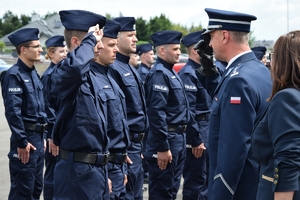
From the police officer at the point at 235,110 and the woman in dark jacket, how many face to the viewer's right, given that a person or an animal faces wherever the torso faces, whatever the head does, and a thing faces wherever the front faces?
0

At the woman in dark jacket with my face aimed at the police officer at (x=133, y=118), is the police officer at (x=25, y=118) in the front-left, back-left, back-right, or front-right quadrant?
front-left

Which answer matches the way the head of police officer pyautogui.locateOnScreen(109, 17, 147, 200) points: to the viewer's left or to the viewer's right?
to the viewer's right

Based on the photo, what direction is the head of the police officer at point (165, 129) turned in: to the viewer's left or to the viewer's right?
to the viewer's right

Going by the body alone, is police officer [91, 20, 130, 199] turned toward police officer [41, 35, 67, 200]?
no

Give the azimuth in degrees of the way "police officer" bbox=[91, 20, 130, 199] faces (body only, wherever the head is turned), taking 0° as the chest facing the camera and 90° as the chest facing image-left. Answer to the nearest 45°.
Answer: approximately 315°

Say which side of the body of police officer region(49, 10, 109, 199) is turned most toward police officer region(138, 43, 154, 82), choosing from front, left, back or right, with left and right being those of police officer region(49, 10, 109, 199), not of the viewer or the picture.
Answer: left

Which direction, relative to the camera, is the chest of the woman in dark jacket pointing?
to the viewer's left

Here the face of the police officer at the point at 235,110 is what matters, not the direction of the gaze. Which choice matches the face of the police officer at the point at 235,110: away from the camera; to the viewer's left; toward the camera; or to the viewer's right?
to the viewer's left

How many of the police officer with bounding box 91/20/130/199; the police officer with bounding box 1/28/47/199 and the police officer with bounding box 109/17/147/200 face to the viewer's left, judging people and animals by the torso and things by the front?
0

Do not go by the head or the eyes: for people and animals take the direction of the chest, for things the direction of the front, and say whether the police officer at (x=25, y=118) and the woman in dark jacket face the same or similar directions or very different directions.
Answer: very different directions

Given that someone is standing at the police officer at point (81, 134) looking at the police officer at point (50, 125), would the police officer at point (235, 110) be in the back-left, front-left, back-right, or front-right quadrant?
back-right

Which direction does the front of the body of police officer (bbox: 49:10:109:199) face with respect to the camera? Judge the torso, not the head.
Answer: to the viewer's right

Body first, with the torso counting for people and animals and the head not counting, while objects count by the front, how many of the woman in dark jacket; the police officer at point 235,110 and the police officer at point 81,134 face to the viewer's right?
1

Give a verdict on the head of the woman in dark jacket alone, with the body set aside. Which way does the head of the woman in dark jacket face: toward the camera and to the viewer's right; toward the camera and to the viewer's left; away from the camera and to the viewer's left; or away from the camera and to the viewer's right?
away from the camera and to the viewer's left

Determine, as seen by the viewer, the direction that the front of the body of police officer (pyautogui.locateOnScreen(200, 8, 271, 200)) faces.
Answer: to the viewer's left

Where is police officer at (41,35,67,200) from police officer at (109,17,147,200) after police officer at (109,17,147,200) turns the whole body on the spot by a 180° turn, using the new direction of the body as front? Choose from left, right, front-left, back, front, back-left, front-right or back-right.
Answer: front
